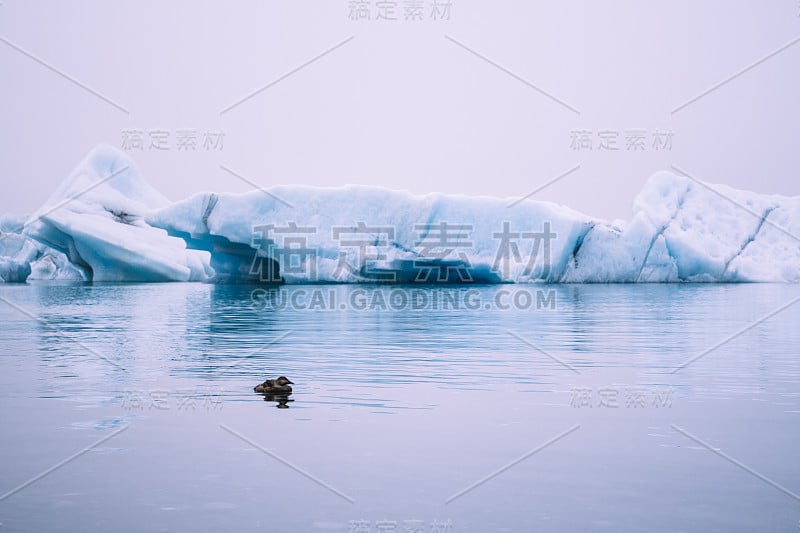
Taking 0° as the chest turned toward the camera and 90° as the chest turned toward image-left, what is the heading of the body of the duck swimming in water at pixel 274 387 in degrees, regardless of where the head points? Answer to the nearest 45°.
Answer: approximately 270°

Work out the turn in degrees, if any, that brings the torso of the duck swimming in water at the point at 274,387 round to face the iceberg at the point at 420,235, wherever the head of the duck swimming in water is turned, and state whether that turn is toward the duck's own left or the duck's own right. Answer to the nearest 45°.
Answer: approximately 90° to the duck's own left
